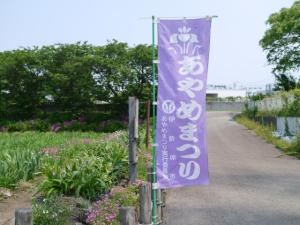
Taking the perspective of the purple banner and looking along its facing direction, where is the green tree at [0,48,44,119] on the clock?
The green tree is roughly at 5 o'clock from the purple banner.

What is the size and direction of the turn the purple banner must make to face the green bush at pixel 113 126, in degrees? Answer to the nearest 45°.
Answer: approximately 180°

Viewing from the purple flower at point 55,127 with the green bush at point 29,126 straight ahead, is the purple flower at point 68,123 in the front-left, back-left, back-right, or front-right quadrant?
back-right

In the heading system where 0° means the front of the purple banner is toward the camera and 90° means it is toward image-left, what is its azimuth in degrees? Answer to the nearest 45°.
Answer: approximately 0°

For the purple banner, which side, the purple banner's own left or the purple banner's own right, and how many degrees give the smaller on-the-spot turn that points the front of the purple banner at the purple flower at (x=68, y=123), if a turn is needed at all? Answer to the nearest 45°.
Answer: approximately 180°

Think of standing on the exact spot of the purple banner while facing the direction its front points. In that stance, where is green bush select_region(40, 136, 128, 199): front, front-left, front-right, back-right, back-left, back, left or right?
back-right

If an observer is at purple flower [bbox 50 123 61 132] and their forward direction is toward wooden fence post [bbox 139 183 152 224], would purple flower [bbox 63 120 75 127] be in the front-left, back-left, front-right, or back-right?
back-left

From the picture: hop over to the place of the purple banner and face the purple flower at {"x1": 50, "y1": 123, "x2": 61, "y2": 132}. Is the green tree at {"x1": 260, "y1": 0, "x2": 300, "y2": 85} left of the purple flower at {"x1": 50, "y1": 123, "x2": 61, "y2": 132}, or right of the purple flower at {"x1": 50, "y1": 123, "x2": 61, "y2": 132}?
right

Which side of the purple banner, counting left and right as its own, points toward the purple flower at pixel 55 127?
back

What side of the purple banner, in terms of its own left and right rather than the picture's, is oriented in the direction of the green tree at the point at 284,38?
back

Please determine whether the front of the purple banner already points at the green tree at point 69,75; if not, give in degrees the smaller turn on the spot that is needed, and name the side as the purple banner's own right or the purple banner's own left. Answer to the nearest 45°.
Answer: approximately 180°
